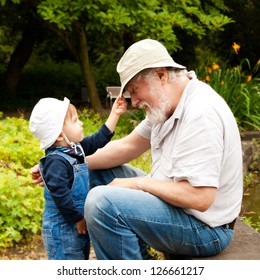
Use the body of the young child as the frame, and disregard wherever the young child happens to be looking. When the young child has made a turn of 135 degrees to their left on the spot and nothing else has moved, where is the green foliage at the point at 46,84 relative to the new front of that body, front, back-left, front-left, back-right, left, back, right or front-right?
front-right

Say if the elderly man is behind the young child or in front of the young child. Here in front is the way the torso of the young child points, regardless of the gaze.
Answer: in front

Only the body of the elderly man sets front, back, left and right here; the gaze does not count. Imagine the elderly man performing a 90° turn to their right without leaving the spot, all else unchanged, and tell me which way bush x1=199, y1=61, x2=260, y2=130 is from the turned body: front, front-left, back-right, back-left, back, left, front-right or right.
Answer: front

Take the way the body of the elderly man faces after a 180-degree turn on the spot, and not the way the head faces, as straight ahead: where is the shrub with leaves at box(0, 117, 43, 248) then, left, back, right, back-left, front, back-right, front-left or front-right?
back-left

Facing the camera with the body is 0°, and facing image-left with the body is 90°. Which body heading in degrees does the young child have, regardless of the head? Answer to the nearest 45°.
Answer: approximately 270°

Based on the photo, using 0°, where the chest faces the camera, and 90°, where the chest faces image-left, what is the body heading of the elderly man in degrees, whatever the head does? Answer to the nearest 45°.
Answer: approximately 90°

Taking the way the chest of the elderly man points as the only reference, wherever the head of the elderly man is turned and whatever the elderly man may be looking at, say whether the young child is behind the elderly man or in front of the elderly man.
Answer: in front

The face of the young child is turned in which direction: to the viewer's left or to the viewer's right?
to the viewer's right

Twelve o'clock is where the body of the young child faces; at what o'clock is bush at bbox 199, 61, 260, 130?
The bush is roughly at 10 o'clock from the young child.

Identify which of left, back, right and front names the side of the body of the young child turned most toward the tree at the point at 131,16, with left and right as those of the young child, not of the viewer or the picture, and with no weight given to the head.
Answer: left

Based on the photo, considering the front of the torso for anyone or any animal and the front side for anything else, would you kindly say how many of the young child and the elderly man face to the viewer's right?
1

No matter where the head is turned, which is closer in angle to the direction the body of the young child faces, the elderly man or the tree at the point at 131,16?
the elderly man

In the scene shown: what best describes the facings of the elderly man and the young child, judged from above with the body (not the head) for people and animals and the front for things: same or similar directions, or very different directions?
very different directions

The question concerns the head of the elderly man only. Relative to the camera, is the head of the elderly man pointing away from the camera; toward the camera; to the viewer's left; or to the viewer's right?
to the viewer's left

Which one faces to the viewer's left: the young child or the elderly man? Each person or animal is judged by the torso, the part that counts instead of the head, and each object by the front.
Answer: the elderly man
